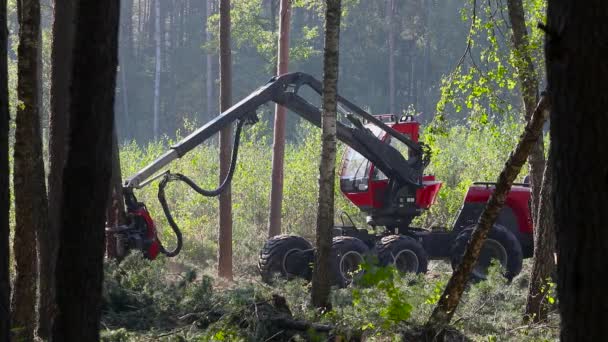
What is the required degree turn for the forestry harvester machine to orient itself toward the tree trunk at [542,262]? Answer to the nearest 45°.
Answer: approximately 90° to its left

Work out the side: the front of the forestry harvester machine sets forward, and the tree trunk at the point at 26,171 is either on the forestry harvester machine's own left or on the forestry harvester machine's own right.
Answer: on the forestry harvester machine's own left

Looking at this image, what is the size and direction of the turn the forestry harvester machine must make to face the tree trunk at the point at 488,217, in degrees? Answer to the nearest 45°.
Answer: approximately 90° to its left

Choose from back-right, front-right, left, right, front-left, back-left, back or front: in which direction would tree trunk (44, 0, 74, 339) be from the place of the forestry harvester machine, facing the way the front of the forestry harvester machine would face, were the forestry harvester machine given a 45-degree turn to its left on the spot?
front

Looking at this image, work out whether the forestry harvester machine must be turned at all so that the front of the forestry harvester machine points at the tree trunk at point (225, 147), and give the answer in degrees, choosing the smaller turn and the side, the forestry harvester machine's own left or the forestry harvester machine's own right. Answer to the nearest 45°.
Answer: approximately 45° to the forestry harvester machine's own right

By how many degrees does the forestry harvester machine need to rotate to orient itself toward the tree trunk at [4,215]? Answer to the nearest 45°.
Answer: approximately 90° to its left

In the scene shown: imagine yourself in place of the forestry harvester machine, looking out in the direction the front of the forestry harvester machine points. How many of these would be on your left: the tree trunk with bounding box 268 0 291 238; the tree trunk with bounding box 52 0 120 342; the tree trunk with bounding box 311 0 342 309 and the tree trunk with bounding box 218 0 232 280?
2

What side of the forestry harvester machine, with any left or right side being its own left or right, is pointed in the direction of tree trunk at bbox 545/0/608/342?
left

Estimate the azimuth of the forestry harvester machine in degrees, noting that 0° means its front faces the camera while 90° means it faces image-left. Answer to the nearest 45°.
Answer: approximately 90°
